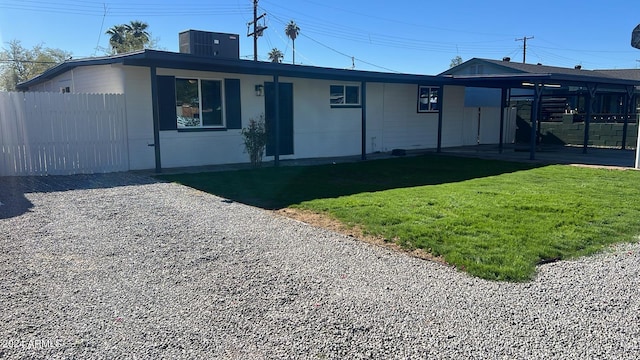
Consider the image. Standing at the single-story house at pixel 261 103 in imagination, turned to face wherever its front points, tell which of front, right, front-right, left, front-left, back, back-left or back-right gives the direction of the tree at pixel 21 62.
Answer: back

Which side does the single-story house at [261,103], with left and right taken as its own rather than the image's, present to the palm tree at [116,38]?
back

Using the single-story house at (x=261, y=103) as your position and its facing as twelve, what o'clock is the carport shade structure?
The carport shade structure is roughly at 10 o'clock from the single-story house.

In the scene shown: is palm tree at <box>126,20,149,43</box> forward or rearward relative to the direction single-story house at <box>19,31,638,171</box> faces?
rearward

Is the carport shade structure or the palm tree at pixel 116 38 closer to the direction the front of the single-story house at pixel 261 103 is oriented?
the carport shade structure

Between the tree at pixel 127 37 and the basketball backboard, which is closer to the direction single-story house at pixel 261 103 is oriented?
the basketball backboard

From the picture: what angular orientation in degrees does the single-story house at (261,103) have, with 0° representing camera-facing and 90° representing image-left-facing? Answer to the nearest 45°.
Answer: approximately 315°

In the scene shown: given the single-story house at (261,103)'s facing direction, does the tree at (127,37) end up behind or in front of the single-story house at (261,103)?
behind

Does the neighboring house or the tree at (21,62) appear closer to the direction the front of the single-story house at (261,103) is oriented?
the neighboring house

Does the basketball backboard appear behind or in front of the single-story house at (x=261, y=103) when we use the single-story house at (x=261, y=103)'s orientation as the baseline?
in front
